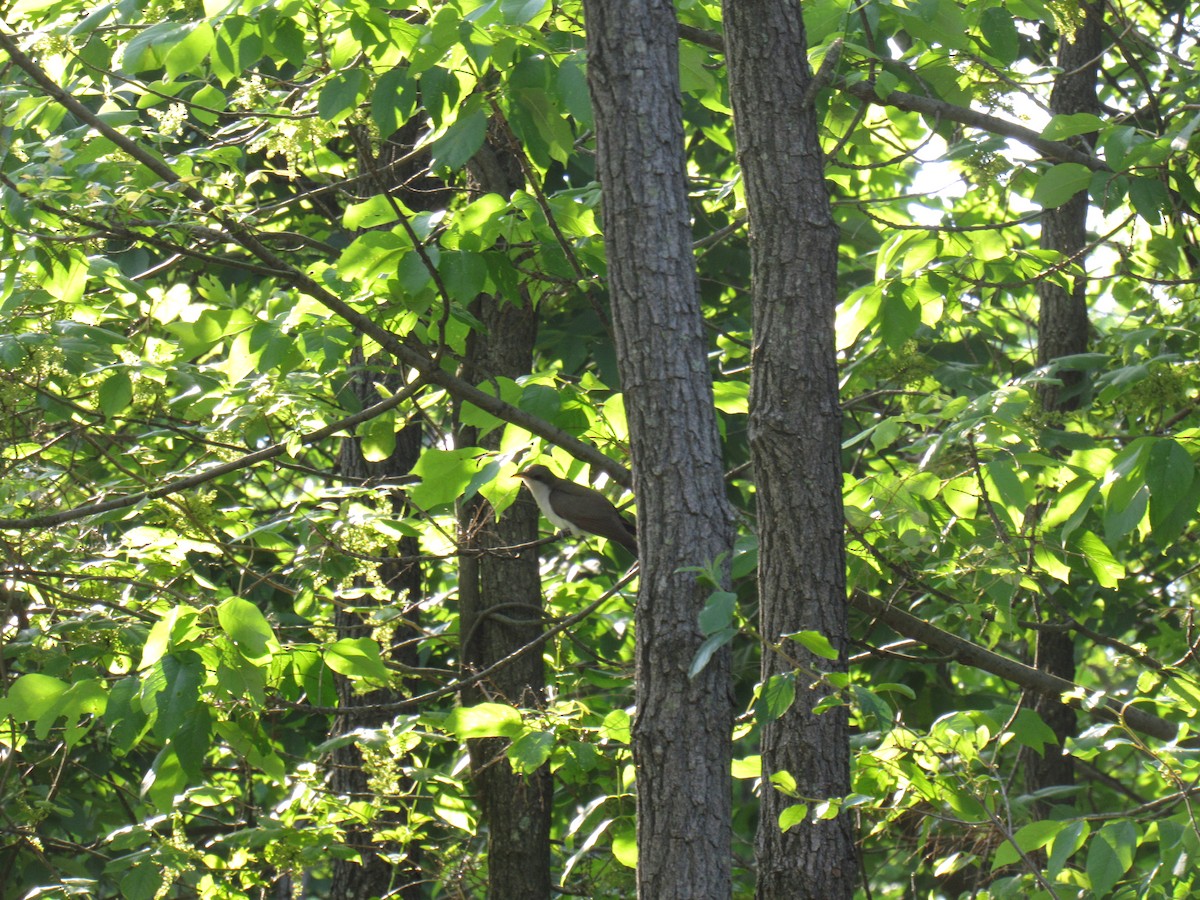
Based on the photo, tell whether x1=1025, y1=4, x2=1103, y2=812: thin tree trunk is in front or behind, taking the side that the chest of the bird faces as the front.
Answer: behind

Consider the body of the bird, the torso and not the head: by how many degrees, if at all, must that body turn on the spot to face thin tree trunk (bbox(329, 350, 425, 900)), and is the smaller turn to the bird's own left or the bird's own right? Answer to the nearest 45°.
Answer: approximately 45° to the bird's own right

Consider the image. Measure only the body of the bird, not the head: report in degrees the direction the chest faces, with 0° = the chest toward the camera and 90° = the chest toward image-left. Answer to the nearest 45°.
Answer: approximately 90°

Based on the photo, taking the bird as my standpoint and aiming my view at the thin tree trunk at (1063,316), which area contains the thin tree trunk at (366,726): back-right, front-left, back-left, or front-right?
back-left
